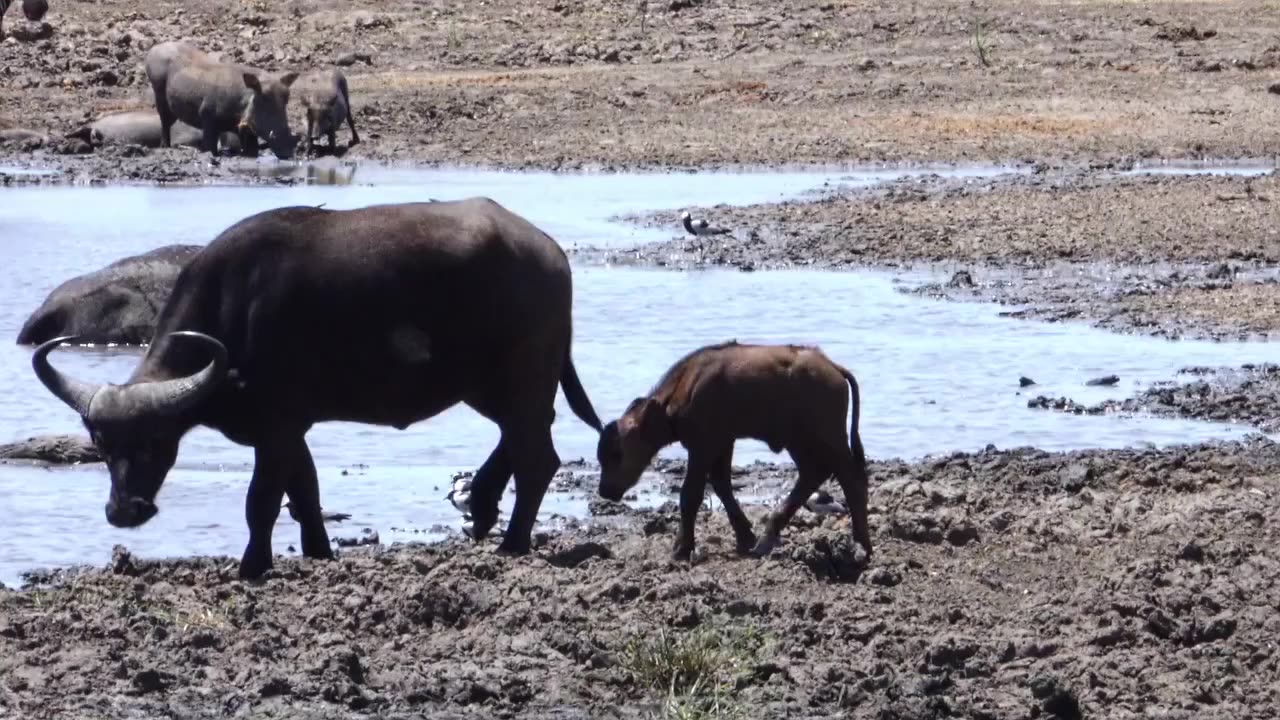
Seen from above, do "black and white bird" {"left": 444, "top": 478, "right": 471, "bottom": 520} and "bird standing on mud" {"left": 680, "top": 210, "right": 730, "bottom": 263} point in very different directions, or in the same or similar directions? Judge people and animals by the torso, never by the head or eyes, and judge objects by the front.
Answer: same or similar directions

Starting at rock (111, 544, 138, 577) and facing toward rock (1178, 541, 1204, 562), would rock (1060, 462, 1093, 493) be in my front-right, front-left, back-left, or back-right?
front-left

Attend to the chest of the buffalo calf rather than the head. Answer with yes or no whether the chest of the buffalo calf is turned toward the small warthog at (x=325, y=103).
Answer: no

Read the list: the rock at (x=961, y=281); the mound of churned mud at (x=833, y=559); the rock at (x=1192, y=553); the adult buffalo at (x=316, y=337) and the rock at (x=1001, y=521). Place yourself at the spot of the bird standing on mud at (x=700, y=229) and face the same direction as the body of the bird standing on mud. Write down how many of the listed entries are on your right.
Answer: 0

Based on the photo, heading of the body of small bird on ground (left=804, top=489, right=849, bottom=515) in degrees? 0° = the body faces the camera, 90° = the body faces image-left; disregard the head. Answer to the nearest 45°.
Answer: approximately 90°

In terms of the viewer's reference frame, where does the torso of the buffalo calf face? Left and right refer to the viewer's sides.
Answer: facing to the left of the viewer

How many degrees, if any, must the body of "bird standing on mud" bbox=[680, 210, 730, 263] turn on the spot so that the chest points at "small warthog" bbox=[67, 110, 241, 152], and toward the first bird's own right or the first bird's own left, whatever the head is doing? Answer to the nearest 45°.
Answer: approximately 45° to the first bird's own right

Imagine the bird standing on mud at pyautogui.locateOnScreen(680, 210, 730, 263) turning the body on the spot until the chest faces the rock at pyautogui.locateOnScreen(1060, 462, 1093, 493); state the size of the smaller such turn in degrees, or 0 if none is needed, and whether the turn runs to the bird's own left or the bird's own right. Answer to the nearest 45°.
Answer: approximately 90° to the bird's own left

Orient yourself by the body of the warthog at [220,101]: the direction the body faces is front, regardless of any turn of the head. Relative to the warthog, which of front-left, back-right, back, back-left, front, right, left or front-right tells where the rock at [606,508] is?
front-right

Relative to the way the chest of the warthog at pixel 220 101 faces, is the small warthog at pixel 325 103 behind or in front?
in front

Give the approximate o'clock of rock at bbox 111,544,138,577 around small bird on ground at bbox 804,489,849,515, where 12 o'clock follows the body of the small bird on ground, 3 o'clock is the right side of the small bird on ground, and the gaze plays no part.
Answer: The rock is roughly at 11 o'clock from the small bird on ground.

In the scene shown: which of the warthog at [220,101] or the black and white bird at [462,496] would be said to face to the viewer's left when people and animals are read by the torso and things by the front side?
the black and white bird

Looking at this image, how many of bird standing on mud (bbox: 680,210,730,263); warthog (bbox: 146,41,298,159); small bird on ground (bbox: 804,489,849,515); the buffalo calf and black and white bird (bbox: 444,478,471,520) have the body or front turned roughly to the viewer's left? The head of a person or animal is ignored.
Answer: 4

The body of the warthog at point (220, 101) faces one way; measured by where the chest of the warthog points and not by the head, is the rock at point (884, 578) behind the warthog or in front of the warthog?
in front

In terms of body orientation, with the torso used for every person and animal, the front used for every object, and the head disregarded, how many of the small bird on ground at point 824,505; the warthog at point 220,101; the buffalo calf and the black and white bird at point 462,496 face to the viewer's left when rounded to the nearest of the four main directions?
3

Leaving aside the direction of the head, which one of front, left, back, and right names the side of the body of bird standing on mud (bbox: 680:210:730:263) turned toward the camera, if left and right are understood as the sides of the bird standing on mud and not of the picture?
left

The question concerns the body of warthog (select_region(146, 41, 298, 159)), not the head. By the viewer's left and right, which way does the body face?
facing the viewer and to the right of the viewer

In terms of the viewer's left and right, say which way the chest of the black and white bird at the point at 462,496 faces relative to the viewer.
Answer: facing to the left of the viewer
